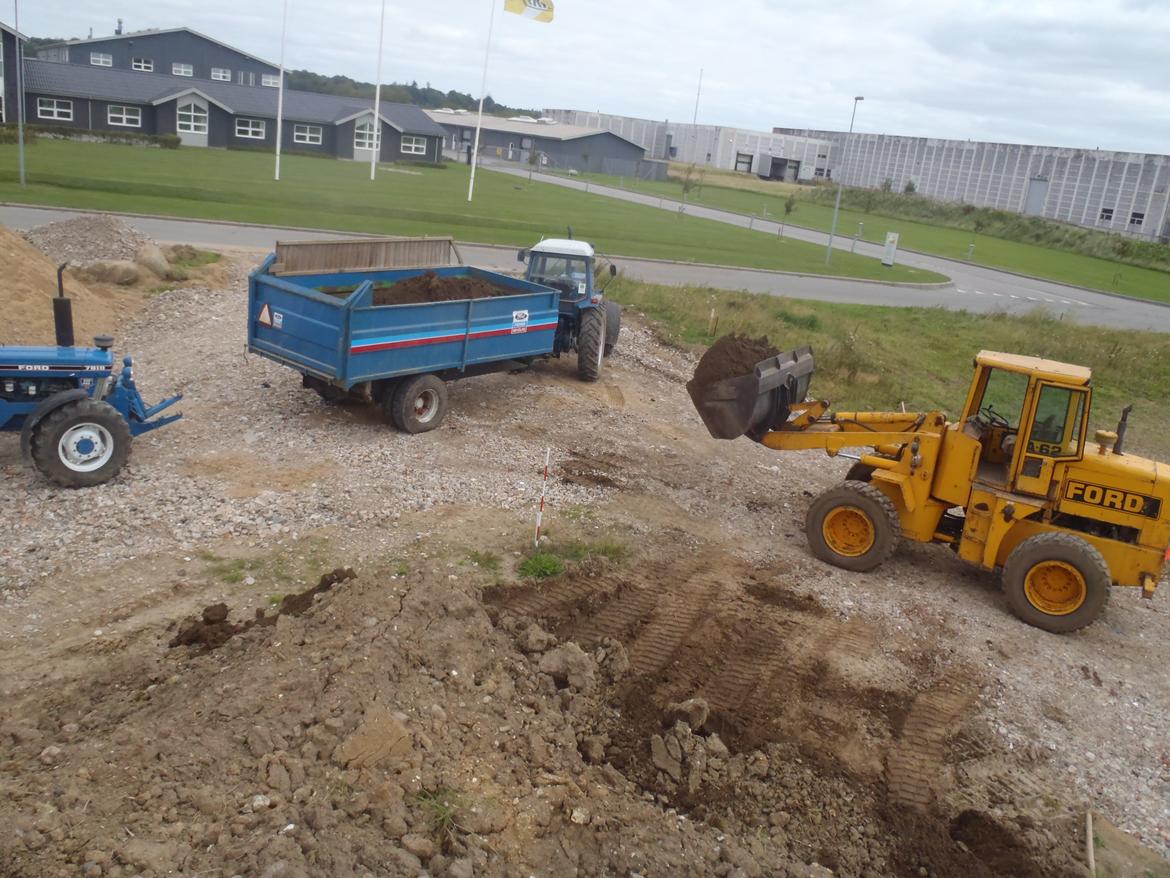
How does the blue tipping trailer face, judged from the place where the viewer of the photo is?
facing away from the viewer and to the right of the viewer

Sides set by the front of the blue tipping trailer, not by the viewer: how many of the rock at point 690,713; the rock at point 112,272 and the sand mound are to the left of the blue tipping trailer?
2

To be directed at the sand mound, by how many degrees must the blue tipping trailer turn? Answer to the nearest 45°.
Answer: approximately 90° to its left

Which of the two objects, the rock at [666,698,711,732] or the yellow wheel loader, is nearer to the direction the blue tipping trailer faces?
the yellow wheel loader

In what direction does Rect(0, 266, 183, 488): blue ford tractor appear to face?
to the viewer's right

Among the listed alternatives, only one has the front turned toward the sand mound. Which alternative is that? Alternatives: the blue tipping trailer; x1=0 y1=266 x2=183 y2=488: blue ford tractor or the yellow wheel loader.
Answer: the yellow wheel loader

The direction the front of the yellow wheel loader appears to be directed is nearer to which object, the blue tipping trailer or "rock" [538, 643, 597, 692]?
the blue tipping trailer

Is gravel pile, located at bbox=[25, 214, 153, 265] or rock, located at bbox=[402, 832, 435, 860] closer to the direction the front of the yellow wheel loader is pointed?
the gravel pile

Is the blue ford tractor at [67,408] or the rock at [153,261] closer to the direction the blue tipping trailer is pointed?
the rock

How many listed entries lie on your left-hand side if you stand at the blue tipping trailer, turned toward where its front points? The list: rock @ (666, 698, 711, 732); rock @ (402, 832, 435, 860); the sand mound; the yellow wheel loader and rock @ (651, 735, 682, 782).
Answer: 1

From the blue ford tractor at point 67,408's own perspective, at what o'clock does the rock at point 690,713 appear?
The rock is roughly at 2 o'clock from the blue ford tractor.

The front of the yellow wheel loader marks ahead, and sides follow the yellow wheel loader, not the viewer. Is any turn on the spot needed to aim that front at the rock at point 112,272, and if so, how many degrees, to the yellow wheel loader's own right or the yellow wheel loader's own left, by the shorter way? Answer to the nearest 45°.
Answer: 0° — it already faces it

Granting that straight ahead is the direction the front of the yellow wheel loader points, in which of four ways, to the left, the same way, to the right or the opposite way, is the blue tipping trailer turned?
to the right

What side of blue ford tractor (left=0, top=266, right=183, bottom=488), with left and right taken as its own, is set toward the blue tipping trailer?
front

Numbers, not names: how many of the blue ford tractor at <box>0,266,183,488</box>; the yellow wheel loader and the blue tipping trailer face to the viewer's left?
1

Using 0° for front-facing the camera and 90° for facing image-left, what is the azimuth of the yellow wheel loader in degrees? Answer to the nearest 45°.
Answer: approximately 90°
